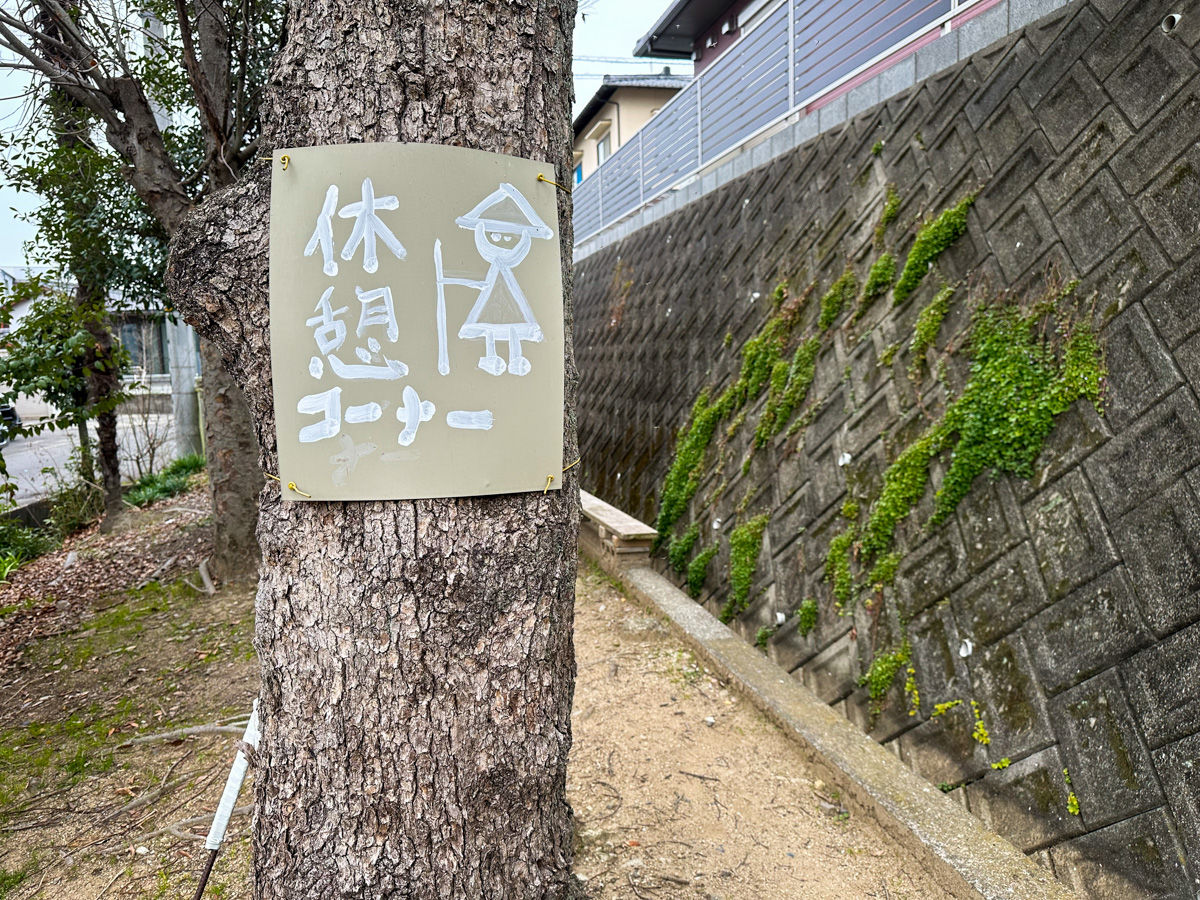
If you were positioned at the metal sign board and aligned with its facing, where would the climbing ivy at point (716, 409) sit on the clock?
The climbing ivy is roughly at 7 o'clock from the metal sign board.

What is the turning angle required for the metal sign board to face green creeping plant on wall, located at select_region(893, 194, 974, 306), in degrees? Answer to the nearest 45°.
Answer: approximately 135° to its left

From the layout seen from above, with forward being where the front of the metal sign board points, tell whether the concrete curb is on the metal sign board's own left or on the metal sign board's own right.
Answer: on the metal sign board's own left

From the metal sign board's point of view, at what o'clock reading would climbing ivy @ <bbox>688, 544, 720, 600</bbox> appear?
The climbing ivy is roughly at 7 o'clock from the metal sign board.

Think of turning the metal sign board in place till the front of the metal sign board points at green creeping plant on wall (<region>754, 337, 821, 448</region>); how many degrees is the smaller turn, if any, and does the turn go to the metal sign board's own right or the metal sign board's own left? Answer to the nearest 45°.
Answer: approximately 135° to the metal sign board's own left

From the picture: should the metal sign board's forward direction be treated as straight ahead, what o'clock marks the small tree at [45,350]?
The small tree is roughly at 5 o'clock from the metal sign board.

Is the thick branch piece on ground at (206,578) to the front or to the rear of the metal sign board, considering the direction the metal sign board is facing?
to the rear
